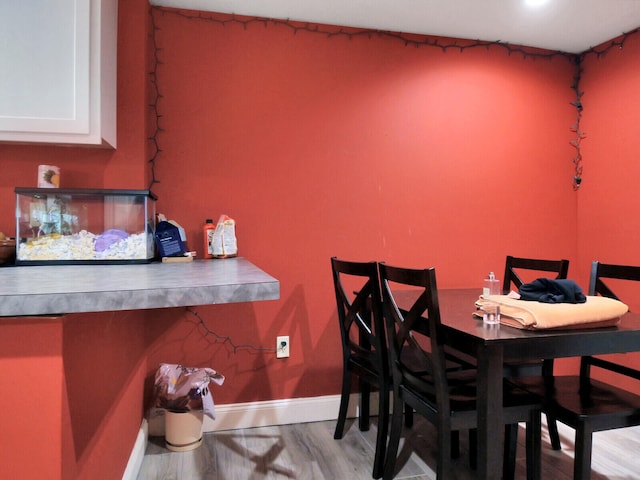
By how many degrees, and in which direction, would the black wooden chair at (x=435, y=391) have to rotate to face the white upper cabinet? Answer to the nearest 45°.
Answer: approximately 135° to its left

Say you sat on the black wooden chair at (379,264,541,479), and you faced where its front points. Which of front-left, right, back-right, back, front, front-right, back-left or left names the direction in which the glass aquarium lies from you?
back-left

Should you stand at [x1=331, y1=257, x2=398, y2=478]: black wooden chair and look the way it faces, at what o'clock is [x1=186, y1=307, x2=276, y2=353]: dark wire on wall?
The dark wire on wall is roughly at 8 o'clock from the black wooden chair.

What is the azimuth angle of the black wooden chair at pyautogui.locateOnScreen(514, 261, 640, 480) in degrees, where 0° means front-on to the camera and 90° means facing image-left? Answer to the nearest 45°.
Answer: approximately 45°

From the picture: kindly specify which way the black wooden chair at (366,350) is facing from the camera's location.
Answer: facing away from the viewer and to the right of the viewer
